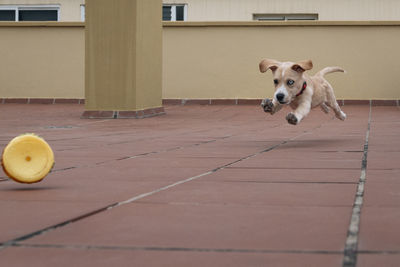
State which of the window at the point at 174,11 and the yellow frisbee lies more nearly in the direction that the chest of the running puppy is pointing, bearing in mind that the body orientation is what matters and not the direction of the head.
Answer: the yellow frisbee

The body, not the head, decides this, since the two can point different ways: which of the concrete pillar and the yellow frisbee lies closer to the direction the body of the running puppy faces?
the yellow frisbee

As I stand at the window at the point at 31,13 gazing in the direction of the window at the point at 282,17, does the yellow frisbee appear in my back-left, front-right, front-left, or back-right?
front-right

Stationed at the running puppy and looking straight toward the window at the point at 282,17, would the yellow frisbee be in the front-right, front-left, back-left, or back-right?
back-left

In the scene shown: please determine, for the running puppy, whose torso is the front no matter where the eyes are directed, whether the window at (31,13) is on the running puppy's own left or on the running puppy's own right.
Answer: on the running puppy's own right

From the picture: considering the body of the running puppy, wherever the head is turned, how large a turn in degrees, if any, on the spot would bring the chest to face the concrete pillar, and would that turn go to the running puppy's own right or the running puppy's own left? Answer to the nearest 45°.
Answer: approximately 90° to the running puppy's own right

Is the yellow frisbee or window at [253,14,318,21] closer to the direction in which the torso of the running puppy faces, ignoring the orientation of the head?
the yellow frisbee

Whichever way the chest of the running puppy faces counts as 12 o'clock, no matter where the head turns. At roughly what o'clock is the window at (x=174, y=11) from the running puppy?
The window is roughly at 4 o'clock from the running puppy.

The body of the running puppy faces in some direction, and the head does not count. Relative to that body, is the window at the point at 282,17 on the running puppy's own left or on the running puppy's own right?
on the running puppy's own right

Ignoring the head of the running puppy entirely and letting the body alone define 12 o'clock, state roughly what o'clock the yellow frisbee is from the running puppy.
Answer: The yellow frisbee is roughly at 11 o'clock from the running puppy.
